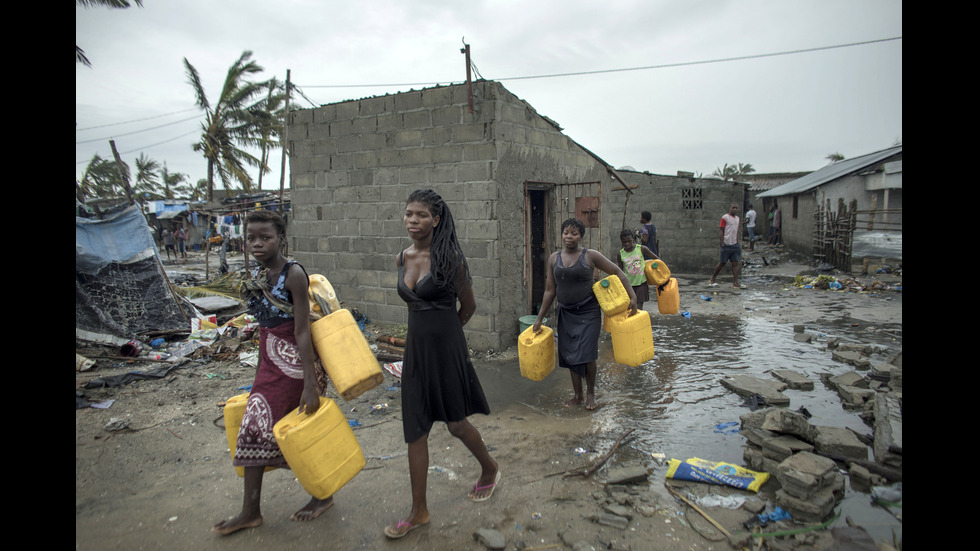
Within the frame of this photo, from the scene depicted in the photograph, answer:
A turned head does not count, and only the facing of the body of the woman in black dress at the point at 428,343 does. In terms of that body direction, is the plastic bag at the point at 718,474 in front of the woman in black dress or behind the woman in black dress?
behind

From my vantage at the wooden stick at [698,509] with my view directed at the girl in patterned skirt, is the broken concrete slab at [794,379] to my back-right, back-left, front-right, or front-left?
back-right

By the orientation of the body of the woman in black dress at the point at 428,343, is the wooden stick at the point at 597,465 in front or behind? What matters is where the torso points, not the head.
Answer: behind

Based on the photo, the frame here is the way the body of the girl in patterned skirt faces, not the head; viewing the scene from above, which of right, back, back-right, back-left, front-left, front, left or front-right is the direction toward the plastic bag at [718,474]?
back-left

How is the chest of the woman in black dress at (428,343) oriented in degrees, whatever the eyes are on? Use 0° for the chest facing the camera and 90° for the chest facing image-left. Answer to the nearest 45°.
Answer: approximately 45°

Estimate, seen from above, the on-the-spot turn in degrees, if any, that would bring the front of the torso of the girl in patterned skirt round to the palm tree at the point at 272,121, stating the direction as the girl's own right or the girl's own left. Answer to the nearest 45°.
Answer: approximately 135° to the girl's own right

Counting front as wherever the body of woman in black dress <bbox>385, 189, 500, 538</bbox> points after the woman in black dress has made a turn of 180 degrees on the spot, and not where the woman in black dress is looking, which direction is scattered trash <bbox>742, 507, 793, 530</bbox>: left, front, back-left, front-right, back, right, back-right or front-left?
front-right

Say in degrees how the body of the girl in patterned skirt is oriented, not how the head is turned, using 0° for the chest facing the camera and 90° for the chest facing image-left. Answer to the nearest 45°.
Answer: approximately 45°

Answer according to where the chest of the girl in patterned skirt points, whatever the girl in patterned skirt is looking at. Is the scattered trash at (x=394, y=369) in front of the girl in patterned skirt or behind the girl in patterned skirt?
behind

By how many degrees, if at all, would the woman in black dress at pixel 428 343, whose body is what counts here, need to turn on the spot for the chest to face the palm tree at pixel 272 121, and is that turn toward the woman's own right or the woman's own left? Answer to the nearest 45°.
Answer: approximately 135° to the woman's own right

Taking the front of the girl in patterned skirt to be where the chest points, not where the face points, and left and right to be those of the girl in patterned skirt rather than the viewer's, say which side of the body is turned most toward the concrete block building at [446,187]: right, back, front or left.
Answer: back
